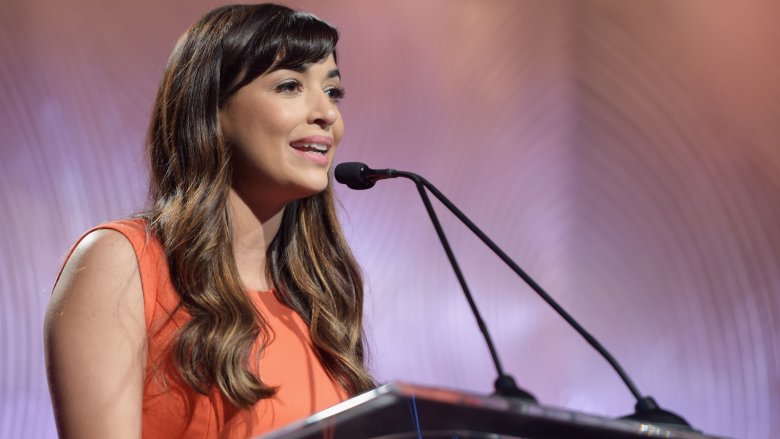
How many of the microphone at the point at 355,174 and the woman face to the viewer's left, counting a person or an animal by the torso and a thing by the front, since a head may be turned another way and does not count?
1

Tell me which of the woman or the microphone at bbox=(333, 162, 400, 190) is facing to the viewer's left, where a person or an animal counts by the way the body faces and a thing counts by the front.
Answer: the microphone

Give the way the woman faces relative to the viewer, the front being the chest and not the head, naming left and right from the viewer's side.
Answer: facing the viewer and to the right of the viewer

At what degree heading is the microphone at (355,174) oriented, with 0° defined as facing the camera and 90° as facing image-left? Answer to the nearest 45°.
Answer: approximately 90°
